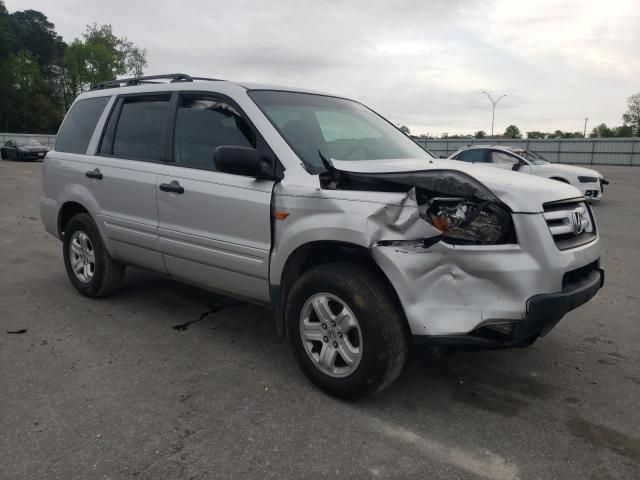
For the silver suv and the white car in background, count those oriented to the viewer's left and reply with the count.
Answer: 0

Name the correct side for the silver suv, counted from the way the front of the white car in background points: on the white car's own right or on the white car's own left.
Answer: on the white car's own right

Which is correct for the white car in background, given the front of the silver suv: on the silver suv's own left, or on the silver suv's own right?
on the silver suv's own left

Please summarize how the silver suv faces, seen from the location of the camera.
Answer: facing the viewer and to the right of the viewer

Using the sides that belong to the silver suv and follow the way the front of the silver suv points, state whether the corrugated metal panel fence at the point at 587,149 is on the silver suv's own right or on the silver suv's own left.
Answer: on the silver suv's own left

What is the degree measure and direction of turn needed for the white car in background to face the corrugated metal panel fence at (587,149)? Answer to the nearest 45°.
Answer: approximately 135° to its left
